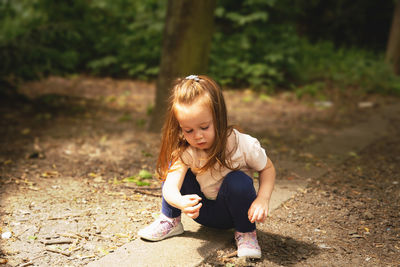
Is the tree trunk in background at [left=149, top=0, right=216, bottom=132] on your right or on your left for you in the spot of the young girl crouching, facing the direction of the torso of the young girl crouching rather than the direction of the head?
on your right

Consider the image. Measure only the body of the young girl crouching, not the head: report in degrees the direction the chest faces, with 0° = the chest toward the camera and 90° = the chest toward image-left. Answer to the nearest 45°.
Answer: approximately 45°

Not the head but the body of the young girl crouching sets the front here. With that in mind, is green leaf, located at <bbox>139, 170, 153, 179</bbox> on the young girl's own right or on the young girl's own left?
on the young girl's own right

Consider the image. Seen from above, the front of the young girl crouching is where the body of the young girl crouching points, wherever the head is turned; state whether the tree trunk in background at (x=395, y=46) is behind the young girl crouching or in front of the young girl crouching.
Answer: behind
